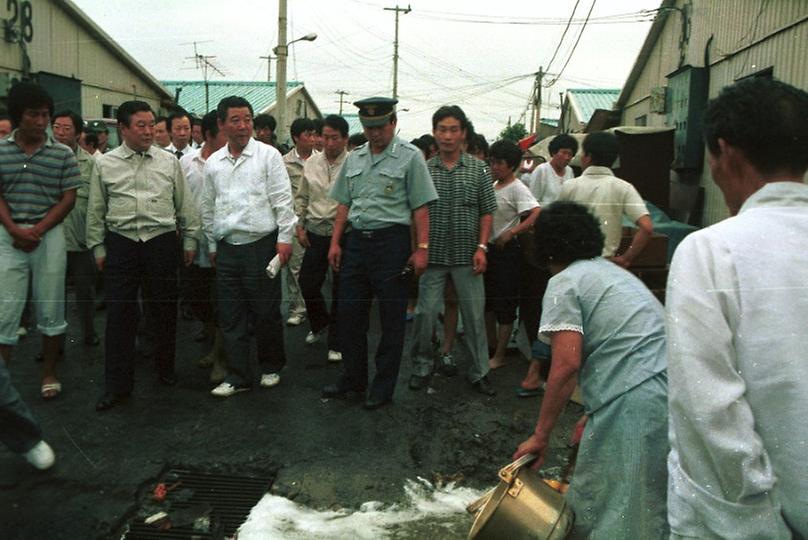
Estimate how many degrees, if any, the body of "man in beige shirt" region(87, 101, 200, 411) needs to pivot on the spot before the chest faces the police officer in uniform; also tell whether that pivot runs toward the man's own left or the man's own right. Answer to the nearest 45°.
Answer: approximately 90° to the man's own left

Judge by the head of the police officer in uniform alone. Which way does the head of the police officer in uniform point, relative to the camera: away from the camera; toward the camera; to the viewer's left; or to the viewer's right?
toward the camera

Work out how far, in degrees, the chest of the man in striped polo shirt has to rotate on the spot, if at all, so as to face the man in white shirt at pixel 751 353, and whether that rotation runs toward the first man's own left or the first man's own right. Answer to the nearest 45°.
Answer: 0° — they already face them

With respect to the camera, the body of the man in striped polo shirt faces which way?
toward the camera

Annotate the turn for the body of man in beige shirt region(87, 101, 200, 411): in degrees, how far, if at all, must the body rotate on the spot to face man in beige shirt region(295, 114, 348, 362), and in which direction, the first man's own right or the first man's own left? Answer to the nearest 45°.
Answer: approximately 135° to the first man's own left

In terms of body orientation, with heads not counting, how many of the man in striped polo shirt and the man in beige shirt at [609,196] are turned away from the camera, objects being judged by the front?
1

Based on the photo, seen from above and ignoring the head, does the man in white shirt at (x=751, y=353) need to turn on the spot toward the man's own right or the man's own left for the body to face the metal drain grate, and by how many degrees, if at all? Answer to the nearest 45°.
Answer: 0° — they already face it

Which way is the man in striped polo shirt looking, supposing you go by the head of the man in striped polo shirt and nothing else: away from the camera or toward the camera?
toward the camera

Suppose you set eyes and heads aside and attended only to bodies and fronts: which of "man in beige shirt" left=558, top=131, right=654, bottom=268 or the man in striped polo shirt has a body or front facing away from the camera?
the man in beige shirt

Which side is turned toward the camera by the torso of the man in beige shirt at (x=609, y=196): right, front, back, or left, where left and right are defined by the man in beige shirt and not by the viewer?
back

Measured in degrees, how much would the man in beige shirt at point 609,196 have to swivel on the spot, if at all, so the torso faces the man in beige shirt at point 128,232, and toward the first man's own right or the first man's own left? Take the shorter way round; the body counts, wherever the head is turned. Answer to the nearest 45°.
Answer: approximately 90° to the first man's own left

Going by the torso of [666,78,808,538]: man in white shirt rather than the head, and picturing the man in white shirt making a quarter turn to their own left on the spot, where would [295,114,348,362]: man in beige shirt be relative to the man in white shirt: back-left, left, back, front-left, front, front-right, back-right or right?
right

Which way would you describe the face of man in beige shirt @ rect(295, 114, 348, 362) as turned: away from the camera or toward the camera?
toward the camera

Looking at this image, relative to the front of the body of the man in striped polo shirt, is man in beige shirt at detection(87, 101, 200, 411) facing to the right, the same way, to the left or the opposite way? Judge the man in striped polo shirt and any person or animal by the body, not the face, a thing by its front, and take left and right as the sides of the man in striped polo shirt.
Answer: the same way

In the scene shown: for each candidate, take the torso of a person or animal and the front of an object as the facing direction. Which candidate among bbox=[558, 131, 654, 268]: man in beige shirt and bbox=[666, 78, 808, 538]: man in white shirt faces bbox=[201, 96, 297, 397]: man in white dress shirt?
the man in white shirt

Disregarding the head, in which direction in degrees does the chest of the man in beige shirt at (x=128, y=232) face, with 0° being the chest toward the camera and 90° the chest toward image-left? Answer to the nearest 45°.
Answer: approximately 0°

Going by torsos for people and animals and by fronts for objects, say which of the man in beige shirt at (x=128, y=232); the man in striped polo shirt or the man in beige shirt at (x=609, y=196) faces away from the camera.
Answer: the man in beige shirt at (x=609, y=196)

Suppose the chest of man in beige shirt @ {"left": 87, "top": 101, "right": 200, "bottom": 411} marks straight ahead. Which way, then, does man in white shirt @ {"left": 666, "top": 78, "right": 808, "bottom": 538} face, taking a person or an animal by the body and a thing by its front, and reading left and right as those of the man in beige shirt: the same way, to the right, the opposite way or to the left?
the opposite way

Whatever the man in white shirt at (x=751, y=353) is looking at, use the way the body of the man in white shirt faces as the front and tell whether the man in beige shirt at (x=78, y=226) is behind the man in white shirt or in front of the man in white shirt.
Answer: in front

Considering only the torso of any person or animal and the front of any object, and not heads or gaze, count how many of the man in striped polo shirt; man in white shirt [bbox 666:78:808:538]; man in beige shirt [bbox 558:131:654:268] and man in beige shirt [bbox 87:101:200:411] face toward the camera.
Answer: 2

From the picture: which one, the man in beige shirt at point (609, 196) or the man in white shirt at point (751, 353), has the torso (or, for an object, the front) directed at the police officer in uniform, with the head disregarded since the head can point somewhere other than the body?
the man in white shirt

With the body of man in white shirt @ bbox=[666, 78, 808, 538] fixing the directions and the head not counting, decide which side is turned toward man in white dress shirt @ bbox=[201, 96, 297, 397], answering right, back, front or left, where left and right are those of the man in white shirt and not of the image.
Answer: front

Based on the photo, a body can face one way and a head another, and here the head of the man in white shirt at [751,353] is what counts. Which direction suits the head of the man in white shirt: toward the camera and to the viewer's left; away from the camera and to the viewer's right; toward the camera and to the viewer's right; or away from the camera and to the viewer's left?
away from the camera and to the viewer's left

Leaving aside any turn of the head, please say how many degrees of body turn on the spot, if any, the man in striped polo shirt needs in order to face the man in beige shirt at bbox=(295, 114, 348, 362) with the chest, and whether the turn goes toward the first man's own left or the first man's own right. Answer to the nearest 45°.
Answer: approximately 90° to the first man's own left
